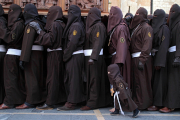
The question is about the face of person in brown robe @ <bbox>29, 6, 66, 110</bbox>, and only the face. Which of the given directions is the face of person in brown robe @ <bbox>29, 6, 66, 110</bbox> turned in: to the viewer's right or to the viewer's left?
to the viewer's left

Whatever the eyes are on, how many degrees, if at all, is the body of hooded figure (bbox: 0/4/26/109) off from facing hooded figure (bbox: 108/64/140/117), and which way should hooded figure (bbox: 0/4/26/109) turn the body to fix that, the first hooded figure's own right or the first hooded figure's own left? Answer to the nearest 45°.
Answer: approximately 135° to the first hooded figure's own left

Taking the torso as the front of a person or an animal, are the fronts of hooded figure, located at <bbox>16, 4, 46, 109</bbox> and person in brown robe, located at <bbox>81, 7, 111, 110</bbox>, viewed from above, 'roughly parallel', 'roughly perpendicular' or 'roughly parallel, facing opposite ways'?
roughly parallel

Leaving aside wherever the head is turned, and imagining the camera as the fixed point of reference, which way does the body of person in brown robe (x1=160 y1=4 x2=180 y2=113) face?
to the viewer's left

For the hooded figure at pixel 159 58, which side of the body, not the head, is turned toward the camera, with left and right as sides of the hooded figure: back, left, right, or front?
left

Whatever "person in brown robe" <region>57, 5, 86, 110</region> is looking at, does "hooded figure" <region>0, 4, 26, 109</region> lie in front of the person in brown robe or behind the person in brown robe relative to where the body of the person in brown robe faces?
in front

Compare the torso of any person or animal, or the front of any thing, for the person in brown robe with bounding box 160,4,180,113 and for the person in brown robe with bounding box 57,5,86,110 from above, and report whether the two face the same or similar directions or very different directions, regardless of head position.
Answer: same or similar directions

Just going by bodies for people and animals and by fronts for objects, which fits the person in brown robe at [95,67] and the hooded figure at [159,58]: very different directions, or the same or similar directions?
same or similar directions

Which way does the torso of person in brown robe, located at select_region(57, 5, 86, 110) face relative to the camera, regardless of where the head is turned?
to the viewer's left

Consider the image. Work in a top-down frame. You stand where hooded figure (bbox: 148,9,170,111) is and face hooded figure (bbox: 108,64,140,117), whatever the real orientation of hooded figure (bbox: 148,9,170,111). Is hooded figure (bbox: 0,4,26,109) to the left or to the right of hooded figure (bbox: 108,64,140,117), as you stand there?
right

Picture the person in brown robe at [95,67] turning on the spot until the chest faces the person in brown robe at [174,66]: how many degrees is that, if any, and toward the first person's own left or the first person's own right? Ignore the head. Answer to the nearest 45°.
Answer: approximately 180°

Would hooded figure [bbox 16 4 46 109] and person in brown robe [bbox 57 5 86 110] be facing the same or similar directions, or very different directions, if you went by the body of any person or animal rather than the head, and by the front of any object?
same or similar directions
